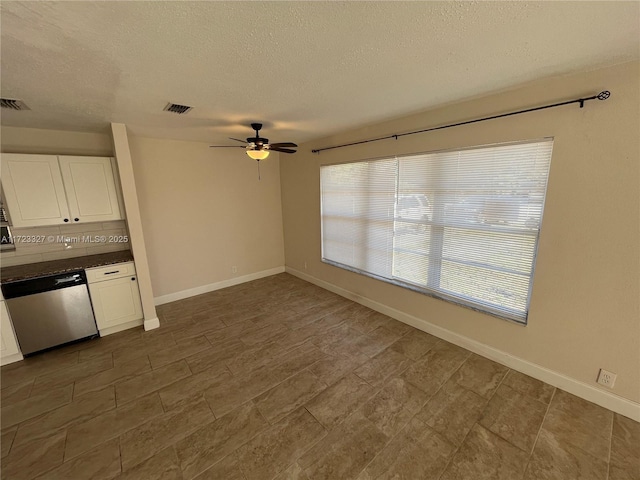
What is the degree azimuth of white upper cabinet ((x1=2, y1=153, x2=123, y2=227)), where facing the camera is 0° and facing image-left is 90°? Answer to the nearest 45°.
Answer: approximately 0°

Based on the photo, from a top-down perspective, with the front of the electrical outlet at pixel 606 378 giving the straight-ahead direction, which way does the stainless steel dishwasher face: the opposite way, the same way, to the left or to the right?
to the left

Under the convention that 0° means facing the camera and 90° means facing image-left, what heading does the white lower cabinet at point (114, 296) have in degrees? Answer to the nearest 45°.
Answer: approximately 0°

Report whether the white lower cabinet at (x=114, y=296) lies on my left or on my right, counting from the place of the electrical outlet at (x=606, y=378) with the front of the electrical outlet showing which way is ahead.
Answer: on my right

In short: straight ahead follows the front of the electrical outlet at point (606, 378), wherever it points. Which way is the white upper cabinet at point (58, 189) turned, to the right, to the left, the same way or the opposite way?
to the left

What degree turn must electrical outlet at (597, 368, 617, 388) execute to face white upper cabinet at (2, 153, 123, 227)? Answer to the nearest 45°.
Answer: approximately 45° to its right

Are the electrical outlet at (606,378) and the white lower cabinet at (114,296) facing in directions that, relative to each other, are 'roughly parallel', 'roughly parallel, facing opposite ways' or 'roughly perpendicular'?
roughly perpendicular
